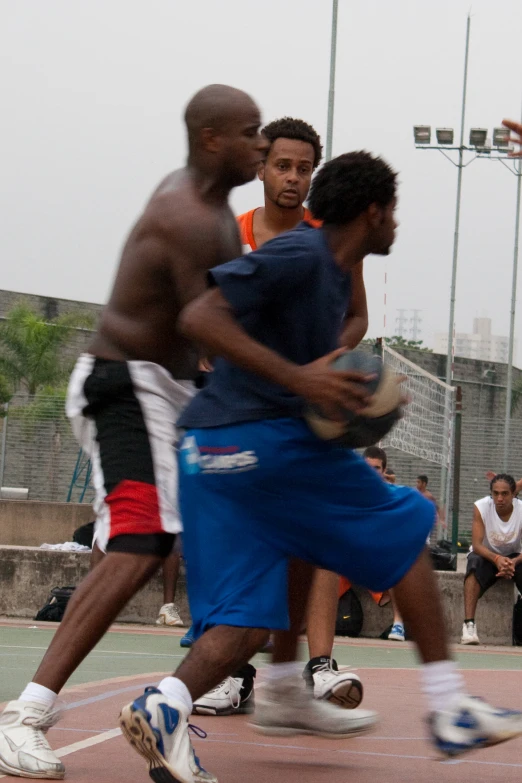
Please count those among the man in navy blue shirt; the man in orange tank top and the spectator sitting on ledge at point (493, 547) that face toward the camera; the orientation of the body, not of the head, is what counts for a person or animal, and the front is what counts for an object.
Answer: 2

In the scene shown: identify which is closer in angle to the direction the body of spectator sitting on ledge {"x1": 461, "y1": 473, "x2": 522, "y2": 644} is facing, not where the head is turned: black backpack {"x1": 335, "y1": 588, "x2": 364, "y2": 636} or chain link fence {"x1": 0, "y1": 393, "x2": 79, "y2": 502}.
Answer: the black backpack

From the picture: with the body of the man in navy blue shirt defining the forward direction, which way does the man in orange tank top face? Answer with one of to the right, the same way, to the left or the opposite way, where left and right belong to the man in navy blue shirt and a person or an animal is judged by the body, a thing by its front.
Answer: to the right

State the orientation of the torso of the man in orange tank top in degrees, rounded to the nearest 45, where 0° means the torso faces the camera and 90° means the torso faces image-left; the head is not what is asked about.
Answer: approximately 0°

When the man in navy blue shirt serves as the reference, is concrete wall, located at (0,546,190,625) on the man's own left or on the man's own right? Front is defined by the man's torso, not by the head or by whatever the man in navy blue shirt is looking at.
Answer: on the man's own left

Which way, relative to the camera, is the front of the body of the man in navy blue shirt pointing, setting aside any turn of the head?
to the viewer's right

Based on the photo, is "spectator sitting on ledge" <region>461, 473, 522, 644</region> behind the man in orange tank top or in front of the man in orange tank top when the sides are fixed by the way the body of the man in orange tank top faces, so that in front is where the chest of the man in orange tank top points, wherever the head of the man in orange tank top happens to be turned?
behind

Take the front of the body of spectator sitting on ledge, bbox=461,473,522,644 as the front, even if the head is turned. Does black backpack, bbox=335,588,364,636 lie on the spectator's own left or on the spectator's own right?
on the spectator's own right

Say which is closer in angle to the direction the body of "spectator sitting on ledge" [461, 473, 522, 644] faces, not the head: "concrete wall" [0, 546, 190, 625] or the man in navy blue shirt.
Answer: the man in navy blue shirt

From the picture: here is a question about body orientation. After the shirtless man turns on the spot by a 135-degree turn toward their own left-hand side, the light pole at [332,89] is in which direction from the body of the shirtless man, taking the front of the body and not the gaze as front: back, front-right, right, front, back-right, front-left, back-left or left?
front-right

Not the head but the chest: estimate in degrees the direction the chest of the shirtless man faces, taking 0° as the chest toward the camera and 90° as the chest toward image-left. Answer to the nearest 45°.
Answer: approximately 270°

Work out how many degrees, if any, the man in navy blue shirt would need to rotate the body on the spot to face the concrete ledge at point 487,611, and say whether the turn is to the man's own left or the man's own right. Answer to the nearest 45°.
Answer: approximately 90° to the man's own left
